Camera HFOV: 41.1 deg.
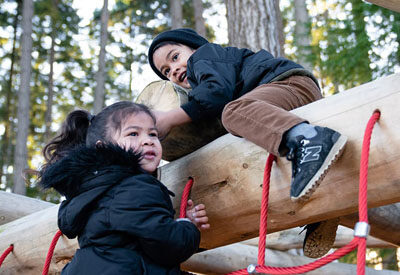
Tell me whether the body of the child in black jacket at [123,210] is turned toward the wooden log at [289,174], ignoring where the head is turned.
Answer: yes

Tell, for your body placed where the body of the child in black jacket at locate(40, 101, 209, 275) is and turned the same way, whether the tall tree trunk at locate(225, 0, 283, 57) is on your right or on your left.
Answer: on your left

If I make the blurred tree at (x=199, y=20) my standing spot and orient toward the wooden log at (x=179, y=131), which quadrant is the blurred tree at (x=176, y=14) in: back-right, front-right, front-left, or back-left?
back-right

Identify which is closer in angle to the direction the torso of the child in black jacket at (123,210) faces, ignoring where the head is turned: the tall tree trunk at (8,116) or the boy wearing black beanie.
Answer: the boy wearing black beanie

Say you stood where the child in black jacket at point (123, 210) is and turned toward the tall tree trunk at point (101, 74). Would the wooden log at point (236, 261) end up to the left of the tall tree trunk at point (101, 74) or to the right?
right

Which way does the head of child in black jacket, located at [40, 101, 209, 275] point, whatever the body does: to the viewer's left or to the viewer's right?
to the viewer's right

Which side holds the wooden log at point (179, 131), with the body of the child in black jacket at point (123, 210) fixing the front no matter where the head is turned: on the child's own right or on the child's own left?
on the child's own left

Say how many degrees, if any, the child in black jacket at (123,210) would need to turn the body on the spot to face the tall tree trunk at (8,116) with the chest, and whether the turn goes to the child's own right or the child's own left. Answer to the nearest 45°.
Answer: approximately 90° to the child's own left

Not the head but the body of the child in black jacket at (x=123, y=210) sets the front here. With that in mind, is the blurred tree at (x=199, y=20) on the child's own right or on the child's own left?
on the child's own left

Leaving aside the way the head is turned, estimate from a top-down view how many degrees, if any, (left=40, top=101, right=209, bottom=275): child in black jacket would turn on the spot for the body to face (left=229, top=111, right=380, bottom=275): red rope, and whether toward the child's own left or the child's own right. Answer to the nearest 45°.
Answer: approximately 45° to the child's own right

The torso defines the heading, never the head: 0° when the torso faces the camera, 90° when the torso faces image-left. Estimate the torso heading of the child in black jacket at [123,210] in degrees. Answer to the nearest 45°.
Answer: approximately 270°

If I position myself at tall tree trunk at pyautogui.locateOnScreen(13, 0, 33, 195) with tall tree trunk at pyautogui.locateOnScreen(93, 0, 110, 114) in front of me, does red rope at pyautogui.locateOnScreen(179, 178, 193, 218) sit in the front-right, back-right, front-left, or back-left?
back-right

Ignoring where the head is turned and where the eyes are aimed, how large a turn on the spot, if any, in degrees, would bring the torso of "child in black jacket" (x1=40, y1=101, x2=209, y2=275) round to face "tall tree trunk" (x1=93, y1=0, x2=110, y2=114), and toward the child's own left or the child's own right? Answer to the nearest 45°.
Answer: approximately 90° to the child's own left
